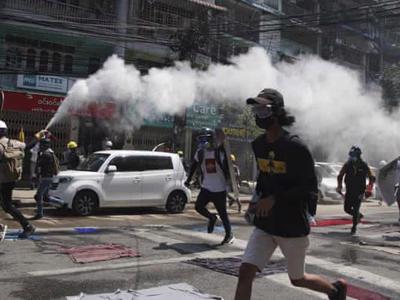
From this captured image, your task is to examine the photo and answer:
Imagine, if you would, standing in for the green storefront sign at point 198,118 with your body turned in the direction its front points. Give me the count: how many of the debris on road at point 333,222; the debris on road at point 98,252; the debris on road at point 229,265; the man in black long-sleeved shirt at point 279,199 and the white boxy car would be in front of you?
5

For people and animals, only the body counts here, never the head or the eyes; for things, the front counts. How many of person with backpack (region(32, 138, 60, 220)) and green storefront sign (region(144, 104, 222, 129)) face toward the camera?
1

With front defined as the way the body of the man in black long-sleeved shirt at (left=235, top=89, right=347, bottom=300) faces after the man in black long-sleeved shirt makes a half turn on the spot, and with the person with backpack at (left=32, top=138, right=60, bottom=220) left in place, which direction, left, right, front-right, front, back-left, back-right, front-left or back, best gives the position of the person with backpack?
left

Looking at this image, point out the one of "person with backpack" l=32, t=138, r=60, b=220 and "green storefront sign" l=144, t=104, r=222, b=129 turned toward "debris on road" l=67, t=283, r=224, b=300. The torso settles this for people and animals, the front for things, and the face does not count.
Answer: the green storefront sign

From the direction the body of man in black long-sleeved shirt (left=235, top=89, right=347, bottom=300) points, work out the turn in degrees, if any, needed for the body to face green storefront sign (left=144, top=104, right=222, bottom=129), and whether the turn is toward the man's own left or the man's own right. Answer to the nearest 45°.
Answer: approximately 135° to the man's own right

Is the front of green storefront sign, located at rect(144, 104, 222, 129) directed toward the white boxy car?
yes

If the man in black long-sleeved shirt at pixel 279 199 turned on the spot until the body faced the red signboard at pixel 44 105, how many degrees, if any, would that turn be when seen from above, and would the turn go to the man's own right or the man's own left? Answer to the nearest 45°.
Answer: approximately 90° to the man's own right

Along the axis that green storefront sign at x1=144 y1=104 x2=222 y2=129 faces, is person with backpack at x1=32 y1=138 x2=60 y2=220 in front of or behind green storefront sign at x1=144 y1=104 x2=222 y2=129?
in front

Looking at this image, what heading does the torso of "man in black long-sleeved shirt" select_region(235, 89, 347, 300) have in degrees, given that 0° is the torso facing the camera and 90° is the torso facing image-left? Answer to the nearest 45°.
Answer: approximately 45°

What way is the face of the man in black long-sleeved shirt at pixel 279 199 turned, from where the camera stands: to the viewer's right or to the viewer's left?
to the viewer's left
